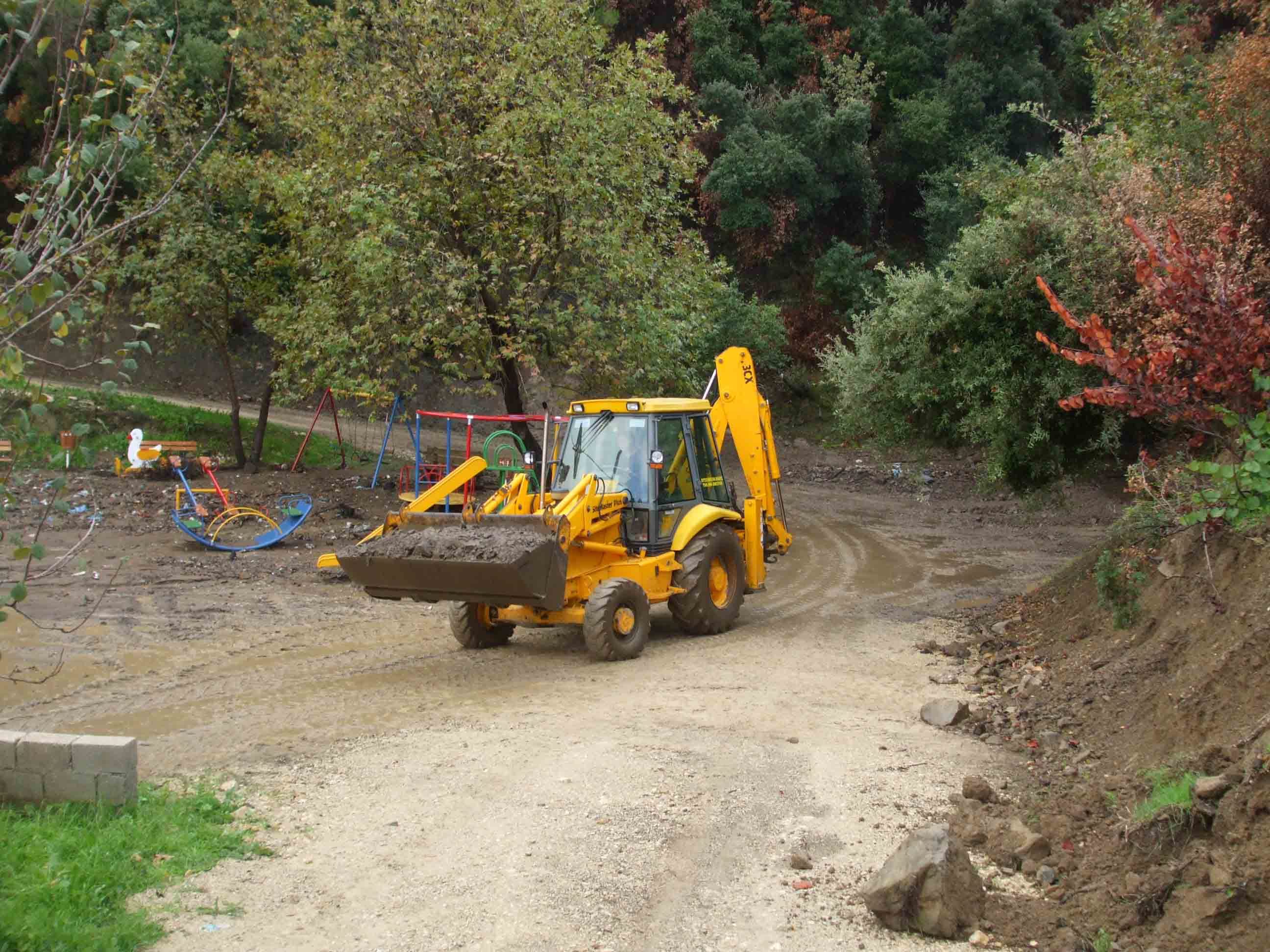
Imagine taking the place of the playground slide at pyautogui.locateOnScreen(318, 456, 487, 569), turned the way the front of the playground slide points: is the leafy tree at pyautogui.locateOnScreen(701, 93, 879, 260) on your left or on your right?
on your right

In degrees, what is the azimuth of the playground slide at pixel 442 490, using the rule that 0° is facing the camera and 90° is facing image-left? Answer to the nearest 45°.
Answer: approximately 90°

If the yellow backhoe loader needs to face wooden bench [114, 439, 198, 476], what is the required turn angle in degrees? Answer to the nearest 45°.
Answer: approximately 90° to its right

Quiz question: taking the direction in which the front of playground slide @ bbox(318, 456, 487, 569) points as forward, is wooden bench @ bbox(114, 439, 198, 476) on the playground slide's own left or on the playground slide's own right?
on the playground slide's own right

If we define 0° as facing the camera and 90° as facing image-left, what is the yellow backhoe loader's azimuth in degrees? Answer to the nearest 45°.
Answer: approximately 45°

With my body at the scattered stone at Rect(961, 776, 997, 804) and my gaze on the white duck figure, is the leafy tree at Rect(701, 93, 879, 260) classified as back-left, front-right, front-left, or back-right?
front-right

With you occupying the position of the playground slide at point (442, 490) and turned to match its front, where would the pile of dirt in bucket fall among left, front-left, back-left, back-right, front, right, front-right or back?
left

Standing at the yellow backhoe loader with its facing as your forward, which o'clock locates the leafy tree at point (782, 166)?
The leafy tree is roughly at 5 o'clock from the yellow backhoe loader.

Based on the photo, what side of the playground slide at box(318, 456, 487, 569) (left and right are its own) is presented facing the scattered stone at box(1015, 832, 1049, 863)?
left

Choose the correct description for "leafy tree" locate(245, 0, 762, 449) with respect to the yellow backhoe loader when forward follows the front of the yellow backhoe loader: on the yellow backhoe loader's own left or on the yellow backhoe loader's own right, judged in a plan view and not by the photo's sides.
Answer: on the yellow backhoe loader's own right
